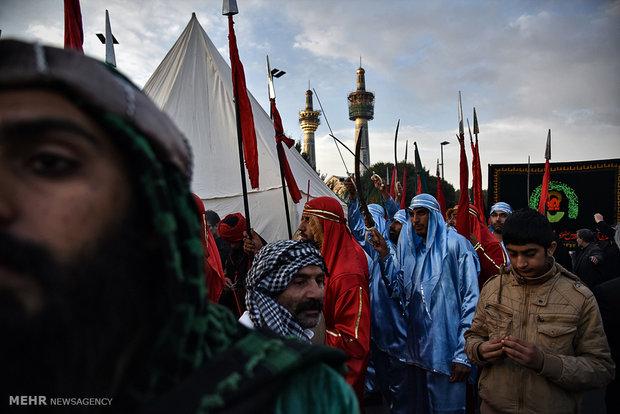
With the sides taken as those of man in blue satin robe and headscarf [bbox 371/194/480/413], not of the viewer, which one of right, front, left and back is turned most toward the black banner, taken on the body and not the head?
back

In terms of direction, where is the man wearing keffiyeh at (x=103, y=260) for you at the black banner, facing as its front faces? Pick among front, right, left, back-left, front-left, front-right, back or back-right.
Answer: front

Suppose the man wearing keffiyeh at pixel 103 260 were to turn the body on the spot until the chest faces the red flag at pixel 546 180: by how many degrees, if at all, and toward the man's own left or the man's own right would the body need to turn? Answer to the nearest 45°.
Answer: approximately 180°

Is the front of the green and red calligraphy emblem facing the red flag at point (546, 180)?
yes

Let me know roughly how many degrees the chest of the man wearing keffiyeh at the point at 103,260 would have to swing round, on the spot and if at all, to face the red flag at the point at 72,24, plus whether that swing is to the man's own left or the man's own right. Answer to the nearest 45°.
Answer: approximately 135° to the man's own right

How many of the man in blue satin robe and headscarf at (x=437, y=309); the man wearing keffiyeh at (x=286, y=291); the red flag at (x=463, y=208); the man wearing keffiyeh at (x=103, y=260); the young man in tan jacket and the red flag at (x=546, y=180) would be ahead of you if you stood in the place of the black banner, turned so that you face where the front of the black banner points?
6

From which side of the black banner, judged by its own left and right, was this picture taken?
front

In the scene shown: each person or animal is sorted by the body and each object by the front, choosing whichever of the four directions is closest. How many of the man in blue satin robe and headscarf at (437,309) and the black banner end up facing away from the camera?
0

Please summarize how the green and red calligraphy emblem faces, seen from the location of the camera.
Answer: facing the viewer

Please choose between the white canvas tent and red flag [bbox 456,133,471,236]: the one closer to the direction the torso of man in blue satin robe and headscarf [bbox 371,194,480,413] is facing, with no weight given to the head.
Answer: the white canvas tent

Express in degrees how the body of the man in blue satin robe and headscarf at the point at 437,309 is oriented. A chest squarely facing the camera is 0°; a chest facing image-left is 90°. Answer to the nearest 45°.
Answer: approximately 45°

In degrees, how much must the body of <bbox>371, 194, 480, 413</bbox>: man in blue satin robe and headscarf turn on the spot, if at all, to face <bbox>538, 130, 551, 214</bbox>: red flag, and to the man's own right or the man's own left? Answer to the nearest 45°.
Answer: approximately 180°
